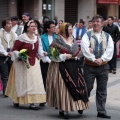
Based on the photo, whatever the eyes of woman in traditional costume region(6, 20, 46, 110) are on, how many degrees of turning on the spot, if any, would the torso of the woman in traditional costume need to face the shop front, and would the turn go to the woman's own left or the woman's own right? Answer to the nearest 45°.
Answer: approximately 135° to the woman's own left

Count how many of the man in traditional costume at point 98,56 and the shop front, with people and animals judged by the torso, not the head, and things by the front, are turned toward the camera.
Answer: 2

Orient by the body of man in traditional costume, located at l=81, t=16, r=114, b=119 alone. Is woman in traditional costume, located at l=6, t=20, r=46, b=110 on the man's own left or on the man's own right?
on the man's own right

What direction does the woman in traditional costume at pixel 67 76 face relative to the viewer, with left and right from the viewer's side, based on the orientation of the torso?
facing the viewer and to the right of the viewer

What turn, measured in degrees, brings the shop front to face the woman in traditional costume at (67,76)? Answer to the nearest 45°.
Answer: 0° — it already faces them

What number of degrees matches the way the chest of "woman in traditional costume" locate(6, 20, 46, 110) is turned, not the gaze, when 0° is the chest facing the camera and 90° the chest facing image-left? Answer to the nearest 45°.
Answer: approximately 315°

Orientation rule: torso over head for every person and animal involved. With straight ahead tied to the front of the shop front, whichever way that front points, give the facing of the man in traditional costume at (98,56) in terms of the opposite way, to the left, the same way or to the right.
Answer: the same way

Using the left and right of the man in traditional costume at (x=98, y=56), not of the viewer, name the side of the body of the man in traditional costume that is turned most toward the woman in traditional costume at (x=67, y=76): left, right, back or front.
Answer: right

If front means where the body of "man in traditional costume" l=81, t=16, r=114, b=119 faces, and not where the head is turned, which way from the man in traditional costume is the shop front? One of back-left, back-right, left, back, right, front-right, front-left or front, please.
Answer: back

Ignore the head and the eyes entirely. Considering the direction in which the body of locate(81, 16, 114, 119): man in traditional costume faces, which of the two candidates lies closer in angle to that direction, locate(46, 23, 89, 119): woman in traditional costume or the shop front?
the woman in traditional costume

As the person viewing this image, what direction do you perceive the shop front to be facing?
facing the viewer

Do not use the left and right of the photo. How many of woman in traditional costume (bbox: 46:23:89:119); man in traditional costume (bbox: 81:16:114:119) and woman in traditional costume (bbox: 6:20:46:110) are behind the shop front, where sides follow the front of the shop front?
0

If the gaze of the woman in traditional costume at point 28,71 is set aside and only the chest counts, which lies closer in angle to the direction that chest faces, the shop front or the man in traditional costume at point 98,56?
the man in traditional costume

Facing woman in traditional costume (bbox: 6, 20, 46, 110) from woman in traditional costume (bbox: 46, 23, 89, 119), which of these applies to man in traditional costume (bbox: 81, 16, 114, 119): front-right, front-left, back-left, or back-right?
back-right

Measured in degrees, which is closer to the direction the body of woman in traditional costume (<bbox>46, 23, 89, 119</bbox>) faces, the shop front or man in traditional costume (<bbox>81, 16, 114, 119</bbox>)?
the man in traditional costume

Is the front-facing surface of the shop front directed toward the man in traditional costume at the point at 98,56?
yes
